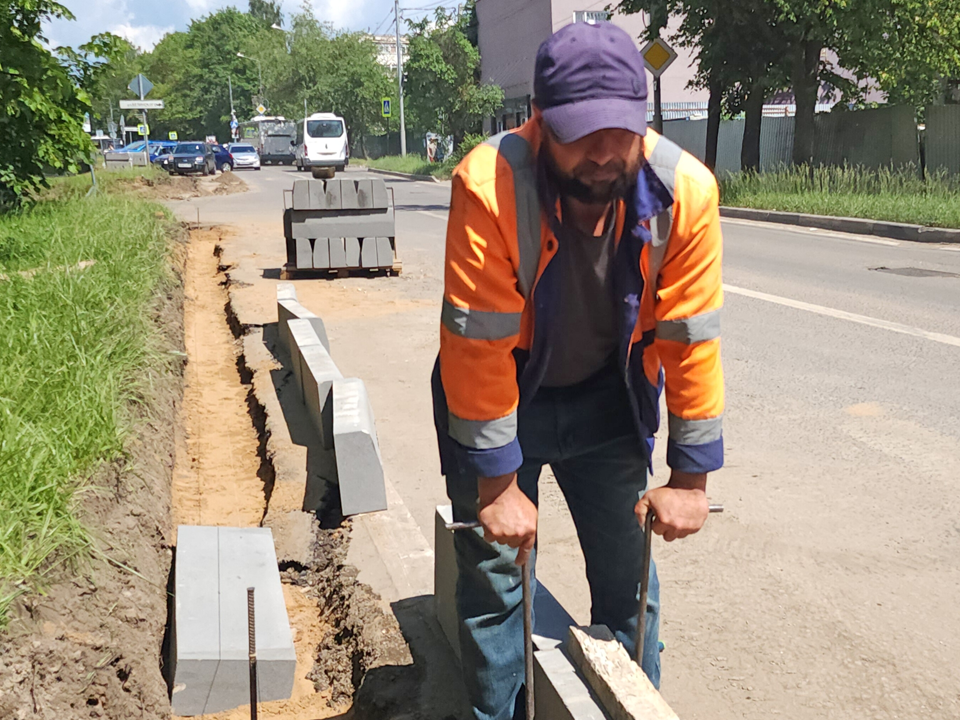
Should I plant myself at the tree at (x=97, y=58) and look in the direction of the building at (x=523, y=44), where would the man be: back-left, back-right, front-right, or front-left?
back-right

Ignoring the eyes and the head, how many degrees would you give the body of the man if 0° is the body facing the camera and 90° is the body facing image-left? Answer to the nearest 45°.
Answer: approximately 0°
